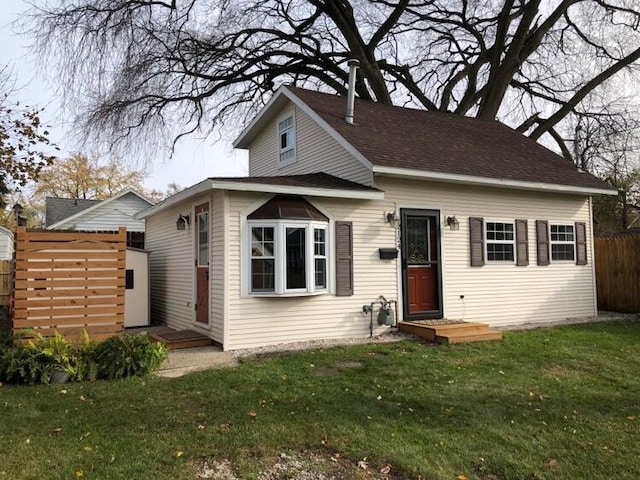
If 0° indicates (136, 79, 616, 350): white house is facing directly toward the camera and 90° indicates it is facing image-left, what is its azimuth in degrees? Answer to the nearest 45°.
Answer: approximately 315°

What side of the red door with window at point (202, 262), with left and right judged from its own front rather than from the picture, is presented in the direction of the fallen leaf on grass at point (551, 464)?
left

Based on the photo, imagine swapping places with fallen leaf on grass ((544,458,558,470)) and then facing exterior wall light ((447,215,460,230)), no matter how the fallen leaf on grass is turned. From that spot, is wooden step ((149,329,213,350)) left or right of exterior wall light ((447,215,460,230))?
left

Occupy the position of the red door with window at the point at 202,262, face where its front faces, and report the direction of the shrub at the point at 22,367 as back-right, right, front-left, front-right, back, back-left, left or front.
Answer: front-left

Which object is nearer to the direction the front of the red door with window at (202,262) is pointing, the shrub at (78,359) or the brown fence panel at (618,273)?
the shrub

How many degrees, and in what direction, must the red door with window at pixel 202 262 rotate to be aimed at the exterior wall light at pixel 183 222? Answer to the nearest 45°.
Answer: approximately 45° to its right

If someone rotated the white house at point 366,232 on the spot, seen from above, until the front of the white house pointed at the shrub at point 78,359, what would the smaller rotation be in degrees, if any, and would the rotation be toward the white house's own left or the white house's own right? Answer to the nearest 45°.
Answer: approximately 90° to the white house's own right

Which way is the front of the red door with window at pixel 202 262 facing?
to the viewer's left

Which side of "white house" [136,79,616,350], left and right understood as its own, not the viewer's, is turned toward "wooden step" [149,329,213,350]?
right

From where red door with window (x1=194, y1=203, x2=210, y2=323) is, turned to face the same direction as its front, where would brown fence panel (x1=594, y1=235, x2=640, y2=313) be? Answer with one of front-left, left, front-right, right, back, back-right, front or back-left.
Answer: back

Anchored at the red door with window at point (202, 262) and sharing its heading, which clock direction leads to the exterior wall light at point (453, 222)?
The exterior wall light is roughly at 6 o'clock from the red door with window.

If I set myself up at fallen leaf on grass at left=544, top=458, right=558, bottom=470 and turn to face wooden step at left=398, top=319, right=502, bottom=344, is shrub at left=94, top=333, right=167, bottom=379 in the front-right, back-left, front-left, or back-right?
front-left

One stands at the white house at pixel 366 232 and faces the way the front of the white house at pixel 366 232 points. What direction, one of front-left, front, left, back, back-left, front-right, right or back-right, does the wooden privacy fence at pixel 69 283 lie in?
right
